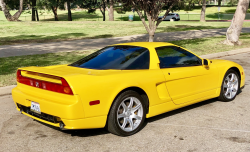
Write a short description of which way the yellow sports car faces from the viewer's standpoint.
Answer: facing away from the viewer and to the right of the viewer
